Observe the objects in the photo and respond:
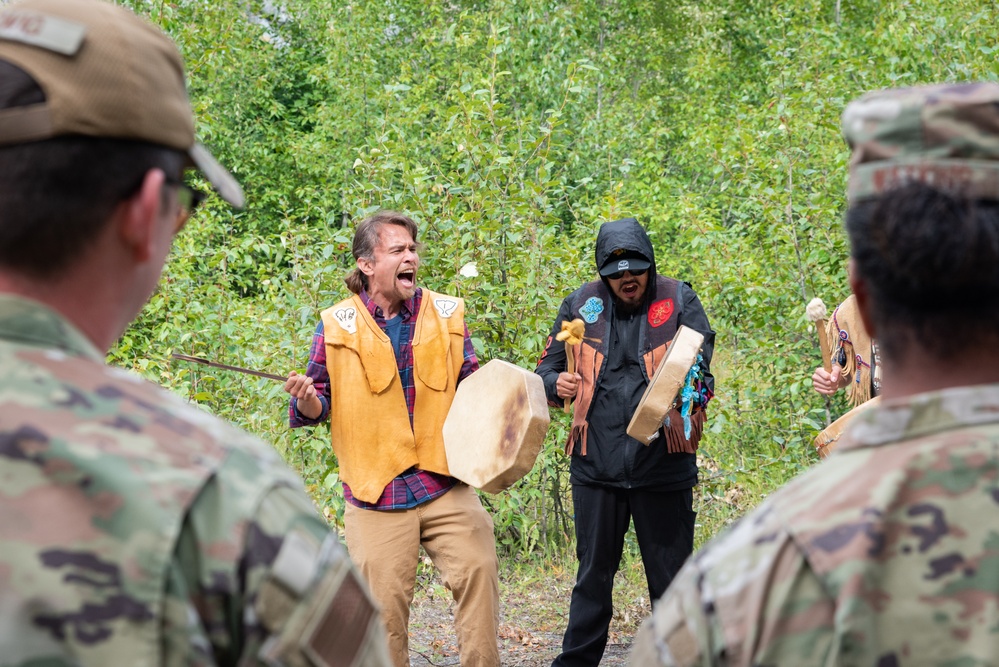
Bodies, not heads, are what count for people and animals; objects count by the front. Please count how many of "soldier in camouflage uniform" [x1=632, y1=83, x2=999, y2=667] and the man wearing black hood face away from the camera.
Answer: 1

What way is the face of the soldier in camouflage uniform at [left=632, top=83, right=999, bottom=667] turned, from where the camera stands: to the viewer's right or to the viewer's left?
to the viewer's left

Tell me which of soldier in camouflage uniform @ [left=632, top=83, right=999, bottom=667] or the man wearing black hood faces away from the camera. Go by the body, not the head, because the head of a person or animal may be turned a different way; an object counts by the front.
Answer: the soldier in camouflage uniform

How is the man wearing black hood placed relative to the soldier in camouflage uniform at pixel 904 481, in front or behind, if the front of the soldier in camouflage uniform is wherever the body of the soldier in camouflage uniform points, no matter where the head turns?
in front

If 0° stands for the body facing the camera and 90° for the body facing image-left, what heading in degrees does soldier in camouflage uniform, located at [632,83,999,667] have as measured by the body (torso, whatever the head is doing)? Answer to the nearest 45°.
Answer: approximately 180°

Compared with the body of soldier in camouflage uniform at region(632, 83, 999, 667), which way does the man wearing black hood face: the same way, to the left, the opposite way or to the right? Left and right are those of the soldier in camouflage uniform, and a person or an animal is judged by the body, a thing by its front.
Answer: the opposite way

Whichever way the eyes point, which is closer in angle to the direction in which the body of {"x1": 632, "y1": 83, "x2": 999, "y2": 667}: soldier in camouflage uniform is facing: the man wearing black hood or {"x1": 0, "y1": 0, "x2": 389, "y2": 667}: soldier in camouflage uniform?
the man wearing black hood

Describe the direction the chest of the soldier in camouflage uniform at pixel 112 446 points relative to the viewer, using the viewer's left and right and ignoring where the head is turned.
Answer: facing away from the viewer and to the right of the viewer

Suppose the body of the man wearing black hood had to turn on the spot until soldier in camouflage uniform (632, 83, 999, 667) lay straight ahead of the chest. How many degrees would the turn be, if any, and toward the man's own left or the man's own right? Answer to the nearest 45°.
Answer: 0° — they already face them

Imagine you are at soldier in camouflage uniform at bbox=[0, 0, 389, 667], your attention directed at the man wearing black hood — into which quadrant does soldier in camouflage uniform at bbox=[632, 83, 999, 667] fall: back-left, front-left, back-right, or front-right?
front-right

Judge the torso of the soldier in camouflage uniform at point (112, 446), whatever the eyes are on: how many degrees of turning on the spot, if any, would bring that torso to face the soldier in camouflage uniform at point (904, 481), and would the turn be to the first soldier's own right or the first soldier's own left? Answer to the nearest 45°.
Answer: approximately 45° to the first soldier's own right

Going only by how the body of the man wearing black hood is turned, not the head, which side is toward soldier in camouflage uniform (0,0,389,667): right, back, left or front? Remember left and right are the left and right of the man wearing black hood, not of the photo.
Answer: front

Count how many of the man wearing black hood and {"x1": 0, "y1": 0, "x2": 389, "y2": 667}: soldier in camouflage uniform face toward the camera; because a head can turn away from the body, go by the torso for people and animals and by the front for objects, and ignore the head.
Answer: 1

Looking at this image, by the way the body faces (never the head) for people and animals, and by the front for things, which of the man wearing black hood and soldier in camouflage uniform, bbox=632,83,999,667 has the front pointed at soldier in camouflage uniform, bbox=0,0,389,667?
the man wearing black hood

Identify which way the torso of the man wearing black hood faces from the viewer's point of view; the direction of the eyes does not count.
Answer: toward the camera
